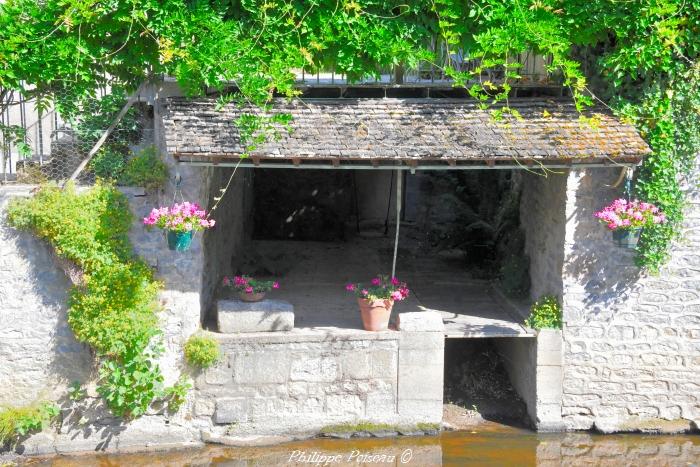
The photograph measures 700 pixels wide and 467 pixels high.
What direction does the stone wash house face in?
toward the camera
